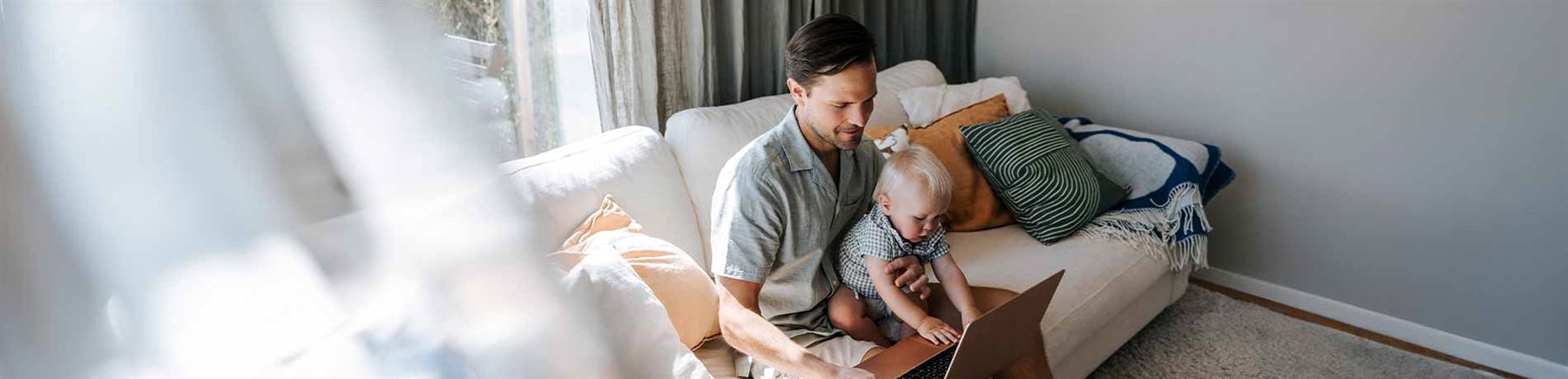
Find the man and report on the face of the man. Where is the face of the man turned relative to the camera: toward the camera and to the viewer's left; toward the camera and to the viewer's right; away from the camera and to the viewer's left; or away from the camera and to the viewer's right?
toward the camera and to the viewer's right

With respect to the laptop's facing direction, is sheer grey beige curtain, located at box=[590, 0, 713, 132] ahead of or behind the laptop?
ahead

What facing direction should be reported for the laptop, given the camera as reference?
facing away from the viewer and to the left of the viewer

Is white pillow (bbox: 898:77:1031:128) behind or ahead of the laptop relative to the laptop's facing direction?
ahead

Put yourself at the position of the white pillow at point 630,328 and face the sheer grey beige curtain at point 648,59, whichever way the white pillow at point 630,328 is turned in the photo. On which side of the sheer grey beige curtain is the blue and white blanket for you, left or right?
right

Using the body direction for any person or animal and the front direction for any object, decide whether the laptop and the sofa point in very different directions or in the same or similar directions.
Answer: very different directions

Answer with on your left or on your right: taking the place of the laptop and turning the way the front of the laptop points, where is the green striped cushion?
on your right

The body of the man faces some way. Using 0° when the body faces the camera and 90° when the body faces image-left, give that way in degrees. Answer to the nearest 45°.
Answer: approximately 315°

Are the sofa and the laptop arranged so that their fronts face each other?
yes
